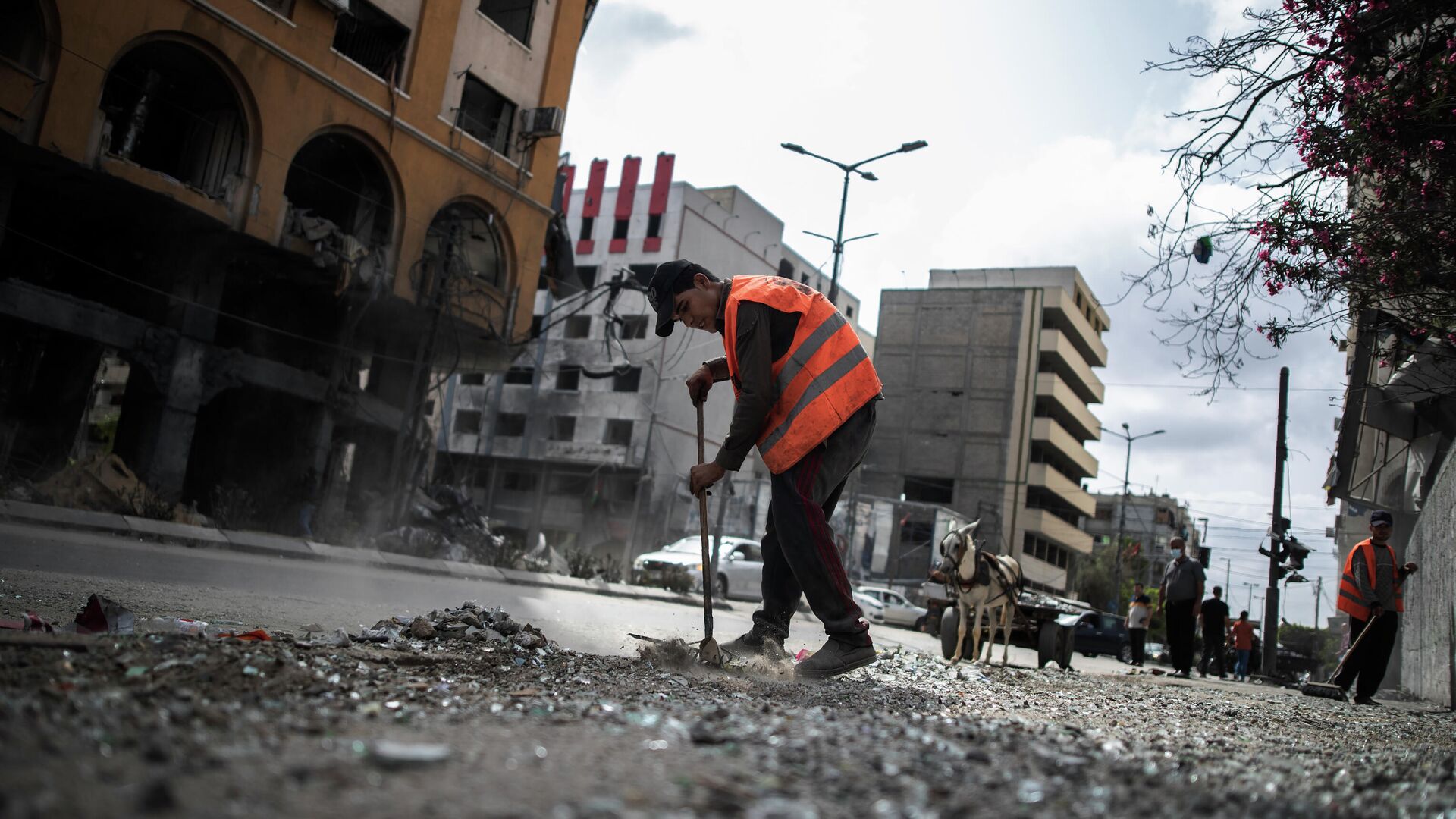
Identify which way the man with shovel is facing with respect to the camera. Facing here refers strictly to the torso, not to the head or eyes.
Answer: to the viewer's left

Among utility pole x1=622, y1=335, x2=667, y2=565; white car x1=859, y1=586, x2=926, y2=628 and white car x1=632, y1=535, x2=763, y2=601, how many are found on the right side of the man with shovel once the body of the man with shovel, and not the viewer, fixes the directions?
3

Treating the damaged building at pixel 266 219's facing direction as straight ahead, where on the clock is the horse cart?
The horse cart is roughly at 12 o'clock from the damaged building.

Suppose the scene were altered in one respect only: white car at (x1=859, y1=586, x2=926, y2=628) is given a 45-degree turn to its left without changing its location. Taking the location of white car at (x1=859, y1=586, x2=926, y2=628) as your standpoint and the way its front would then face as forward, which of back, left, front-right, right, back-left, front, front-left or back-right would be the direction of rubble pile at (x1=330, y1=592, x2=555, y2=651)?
back-right

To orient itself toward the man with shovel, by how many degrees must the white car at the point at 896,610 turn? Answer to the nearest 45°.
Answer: approximately 90° to its right

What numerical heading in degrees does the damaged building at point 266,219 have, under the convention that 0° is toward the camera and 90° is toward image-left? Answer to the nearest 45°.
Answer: approximately 315°

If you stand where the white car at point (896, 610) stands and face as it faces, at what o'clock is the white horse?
The white horse is roughly at 3 o'clock from the white car.

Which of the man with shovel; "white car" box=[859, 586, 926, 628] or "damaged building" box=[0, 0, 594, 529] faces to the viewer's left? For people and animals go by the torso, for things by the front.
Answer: the man with shovel

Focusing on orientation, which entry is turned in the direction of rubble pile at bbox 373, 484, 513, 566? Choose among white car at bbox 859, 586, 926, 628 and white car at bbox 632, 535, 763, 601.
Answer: white car at bbox 632, 535, 763, 601

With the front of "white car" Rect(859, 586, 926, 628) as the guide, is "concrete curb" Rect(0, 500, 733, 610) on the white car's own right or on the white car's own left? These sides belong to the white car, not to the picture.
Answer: on the white car's own right

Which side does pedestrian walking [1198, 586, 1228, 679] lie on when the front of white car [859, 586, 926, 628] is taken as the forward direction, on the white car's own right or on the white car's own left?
on the white car's own right
